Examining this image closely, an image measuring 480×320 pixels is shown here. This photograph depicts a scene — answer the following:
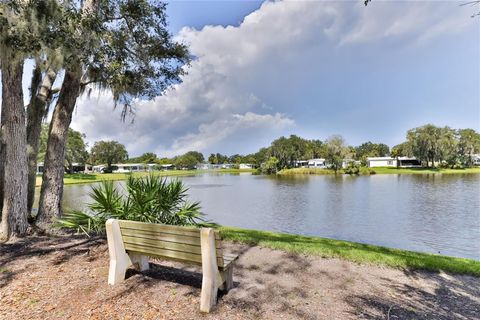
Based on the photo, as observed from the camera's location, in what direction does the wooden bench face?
facing away from the viewer and to the right of the viewer

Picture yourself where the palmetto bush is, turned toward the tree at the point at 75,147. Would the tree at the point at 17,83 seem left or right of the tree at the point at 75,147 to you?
left

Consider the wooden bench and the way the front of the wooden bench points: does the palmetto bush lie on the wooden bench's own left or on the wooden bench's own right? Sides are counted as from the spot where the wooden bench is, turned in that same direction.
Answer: on the wooden bench's own left

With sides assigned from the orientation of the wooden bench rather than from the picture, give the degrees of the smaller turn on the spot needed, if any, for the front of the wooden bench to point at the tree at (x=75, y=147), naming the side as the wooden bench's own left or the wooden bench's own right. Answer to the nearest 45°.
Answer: approximately 45° to the wooden bench's own left

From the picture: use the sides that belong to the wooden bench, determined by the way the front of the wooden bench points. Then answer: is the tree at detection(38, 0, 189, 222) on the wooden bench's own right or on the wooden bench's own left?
on the wooden bench's own left

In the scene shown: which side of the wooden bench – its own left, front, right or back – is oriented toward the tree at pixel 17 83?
left
